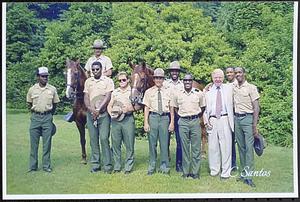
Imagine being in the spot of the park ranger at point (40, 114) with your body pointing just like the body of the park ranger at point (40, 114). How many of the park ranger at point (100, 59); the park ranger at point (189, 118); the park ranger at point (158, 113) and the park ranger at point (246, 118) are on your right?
0

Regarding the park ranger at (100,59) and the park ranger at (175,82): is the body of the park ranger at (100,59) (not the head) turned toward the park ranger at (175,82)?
no

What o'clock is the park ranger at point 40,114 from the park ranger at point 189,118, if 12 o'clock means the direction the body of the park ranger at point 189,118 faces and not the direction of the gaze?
the park ranger at point 40,114 is roughly at 3 o'clock from the park ranger at point 189,118.

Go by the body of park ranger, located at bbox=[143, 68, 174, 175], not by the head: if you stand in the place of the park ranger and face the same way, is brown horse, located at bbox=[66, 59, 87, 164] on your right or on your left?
on your right

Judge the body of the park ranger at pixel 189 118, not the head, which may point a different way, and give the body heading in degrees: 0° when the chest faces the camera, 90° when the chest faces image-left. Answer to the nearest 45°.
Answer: approximately 0°

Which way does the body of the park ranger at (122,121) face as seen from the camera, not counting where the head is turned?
toward the camera

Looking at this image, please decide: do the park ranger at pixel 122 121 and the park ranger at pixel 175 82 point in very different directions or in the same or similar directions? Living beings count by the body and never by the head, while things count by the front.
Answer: same or similar directions

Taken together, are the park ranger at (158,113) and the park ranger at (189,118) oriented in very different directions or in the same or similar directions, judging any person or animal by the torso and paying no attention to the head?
same or similar directions

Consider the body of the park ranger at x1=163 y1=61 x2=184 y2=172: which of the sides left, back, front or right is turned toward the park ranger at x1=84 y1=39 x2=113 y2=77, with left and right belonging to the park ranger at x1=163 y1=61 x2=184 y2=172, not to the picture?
right

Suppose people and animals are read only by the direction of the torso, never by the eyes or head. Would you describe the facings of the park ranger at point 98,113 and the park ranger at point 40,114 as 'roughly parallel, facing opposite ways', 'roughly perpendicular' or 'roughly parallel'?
roughly parallel

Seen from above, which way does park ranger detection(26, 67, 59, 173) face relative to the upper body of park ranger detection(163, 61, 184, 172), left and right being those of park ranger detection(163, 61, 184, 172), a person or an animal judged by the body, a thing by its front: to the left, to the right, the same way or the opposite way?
the same way

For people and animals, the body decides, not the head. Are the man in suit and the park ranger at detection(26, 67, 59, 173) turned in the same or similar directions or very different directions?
same or similar directions

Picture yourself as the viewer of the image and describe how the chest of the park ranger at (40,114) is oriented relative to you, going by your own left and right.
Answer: facing the viewer

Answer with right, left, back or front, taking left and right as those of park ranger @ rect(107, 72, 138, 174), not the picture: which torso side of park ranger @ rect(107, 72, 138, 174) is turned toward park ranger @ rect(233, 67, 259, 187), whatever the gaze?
left

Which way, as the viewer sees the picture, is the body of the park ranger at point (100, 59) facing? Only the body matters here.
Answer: toward the camera

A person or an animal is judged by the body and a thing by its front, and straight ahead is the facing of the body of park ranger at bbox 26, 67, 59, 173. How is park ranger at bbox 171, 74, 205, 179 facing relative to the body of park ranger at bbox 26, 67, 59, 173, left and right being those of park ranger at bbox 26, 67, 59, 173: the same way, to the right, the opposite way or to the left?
the same way

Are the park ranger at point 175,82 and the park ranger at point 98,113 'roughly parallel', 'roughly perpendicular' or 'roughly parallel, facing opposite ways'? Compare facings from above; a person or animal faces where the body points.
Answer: roughly parallel
